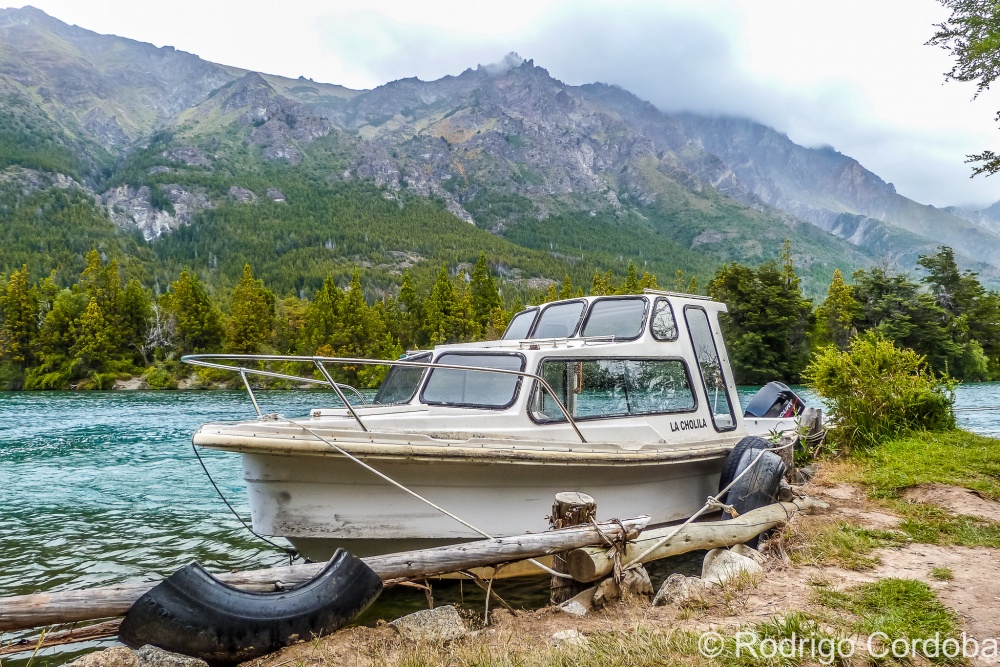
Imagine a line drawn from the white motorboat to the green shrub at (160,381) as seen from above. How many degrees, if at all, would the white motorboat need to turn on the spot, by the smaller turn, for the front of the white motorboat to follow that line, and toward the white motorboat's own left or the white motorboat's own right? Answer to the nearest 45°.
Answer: approximately 90° to the white motorboat's own right

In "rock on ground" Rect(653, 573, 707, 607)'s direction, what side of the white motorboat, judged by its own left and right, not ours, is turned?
left

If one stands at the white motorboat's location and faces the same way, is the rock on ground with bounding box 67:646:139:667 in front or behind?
in front

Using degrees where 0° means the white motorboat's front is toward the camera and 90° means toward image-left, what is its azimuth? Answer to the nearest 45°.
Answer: approximately 45°

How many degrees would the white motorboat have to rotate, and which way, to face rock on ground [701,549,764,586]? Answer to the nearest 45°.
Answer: approximately 90° to its left

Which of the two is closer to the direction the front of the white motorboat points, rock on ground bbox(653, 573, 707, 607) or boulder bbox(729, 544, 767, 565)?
the rock on ground

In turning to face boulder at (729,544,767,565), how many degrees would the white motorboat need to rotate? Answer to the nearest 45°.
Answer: approximately 90° to its left

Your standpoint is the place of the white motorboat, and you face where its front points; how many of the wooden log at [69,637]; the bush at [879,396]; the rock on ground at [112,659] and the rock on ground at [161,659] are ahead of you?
3

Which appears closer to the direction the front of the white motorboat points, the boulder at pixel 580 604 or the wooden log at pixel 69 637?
the wooden log
